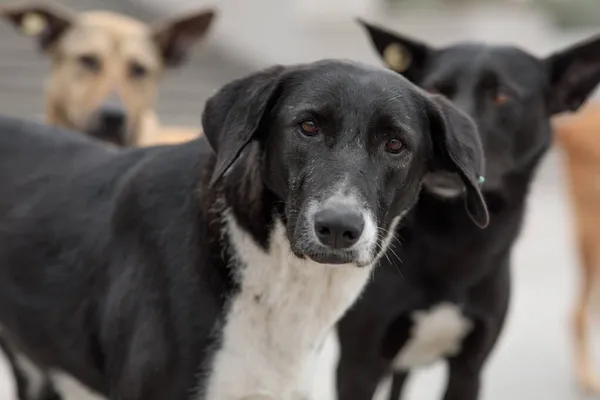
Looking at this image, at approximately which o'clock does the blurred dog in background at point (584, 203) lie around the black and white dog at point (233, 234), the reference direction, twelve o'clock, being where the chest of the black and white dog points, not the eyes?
The blurred dog in background is roughly at 9 o'clock from the black and white dog.

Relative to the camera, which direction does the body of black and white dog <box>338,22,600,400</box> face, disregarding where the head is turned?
toward the camera

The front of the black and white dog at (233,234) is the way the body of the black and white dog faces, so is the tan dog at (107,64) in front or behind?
behind
